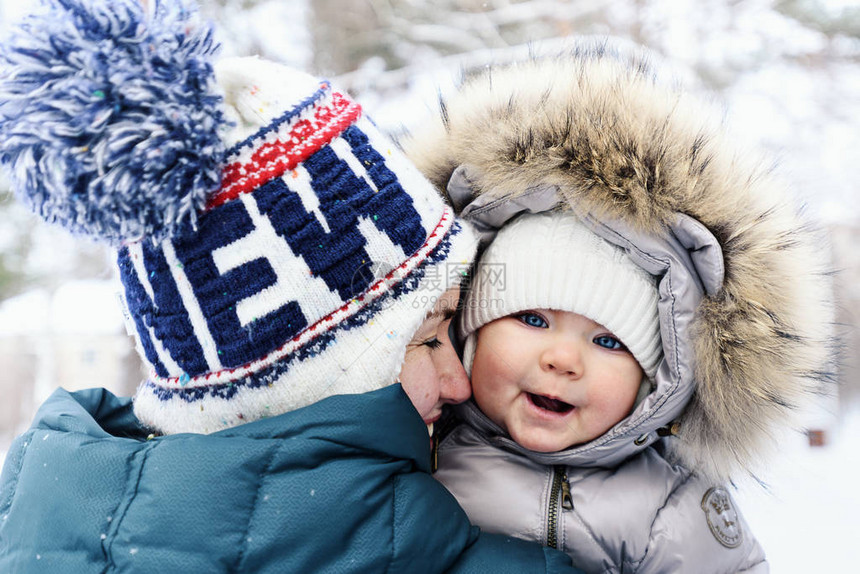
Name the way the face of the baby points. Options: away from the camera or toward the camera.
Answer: toward the camera

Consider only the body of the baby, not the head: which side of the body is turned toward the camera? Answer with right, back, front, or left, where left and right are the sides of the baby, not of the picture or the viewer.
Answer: front
